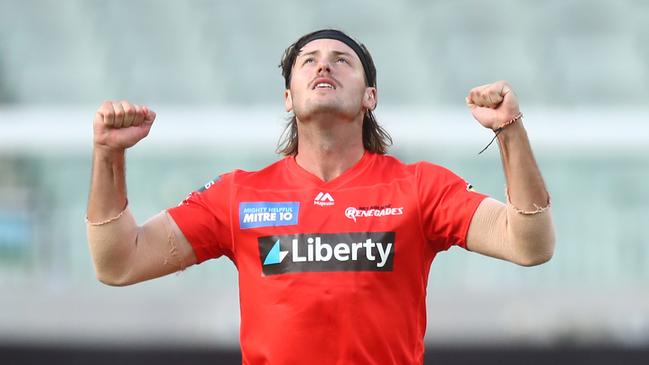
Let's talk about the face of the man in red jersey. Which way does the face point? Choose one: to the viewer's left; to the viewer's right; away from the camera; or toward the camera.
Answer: toward the camera

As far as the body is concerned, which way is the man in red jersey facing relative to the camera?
toward the camera
